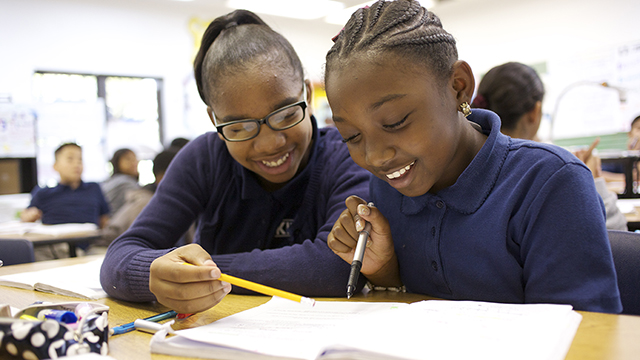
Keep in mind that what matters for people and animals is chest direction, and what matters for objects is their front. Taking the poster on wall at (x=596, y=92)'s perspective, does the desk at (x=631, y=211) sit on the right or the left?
on its left

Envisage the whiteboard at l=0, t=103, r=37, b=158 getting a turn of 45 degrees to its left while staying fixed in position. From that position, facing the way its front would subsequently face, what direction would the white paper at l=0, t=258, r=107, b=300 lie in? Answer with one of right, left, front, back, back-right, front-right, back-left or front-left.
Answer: front-right

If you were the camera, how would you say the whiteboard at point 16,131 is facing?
facing the viewer

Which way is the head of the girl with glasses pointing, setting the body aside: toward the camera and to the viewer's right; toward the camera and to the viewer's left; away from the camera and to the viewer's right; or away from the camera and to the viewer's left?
toward the camera and to the viewer's right

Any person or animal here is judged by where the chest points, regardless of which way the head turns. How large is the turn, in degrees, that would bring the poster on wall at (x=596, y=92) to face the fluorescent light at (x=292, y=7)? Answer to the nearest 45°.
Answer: approximately 45° to its right

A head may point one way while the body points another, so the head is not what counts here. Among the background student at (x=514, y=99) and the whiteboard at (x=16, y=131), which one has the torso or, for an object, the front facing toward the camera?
the whiteboard

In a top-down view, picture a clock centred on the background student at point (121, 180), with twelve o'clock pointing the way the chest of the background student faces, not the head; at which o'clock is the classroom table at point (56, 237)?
The classroom table is roughly at 2 o'clock from the background student.

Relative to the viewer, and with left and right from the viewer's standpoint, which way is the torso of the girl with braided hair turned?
facing the viewer and to the left of the viewer

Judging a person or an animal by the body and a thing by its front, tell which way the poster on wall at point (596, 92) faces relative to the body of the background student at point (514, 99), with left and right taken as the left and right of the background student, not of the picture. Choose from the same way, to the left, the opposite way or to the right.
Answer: the opposite way

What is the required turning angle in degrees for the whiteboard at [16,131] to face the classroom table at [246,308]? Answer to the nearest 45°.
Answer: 0° — it already faces it

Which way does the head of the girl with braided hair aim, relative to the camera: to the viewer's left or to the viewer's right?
to the viewer's left

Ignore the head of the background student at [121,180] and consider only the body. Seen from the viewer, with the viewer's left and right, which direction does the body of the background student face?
facing the viewer and to the right of the viewer
